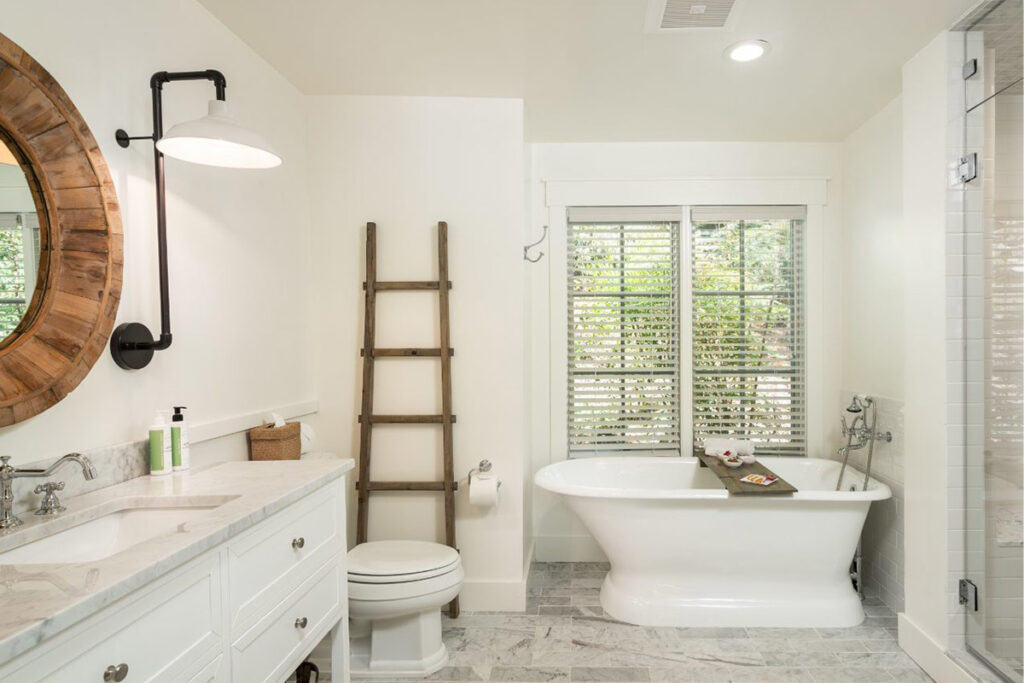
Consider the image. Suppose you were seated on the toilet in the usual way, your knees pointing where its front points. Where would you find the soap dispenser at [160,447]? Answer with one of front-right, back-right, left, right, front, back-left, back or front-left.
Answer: back-right

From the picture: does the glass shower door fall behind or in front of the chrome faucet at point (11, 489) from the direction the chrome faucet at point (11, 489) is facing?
in front

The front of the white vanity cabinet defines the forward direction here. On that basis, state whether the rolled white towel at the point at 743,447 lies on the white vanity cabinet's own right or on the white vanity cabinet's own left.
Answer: on the white vanity cabinet's own left

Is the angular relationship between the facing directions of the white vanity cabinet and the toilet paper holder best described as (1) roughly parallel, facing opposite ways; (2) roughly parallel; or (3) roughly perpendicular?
roughly perpendicular

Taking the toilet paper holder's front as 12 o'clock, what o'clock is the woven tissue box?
The woven tissue box is roughly at 2 o'clock from the toilet paper holder.

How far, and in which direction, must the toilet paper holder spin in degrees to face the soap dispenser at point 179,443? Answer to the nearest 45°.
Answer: approximately 45° to its right

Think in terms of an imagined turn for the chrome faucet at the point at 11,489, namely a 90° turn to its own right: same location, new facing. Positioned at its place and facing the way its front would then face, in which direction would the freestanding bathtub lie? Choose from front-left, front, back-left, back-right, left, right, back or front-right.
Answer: back-left

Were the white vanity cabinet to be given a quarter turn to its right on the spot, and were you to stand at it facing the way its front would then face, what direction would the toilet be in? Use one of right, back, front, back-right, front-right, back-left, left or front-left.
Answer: back

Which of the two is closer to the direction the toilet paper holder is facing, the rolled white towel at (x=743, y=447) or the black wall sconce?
the black wall sconce

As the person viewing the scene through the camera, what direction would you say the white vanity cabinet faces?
facing the viewer and to the right of the viewer

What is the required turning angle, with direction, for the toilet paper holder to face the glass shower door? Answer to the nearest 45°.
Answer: approximately 45° to its left

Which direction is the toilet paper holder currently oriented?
toward the camera

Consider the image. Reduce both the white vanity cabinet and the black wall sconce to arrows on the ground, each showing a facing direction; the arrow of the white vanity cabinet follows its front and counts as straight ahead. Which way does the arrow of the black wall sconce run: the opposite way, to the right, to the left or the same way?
the same way
